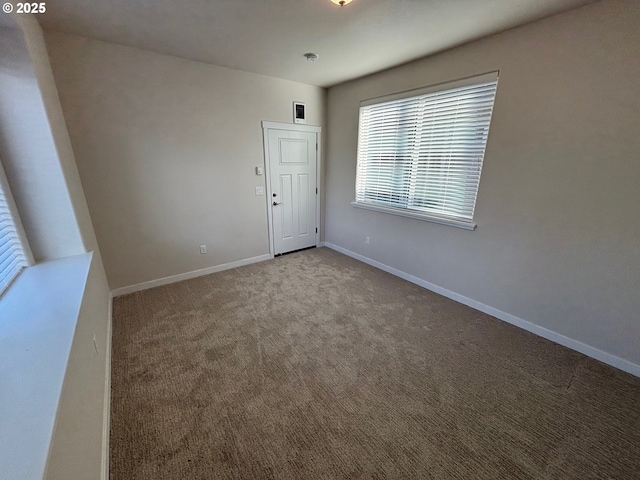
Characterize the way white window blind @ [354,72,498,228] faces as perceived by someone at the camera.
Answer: facing the viewer and to the left of the viewer

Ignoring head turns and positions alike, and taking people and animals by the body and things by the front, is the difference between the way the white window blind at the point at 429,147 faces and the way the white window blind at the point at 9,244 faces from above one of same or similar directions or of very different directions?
very different directions

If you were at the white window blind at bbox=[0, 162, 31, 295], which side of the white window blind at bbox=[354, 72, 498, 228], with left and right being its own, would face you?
front

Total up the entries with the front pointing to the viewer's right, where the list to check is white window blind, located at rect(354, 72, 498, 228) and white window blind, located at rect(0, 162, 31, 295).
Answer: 1

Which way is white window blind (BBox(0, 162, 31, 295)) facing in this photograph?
to the viewer's right
